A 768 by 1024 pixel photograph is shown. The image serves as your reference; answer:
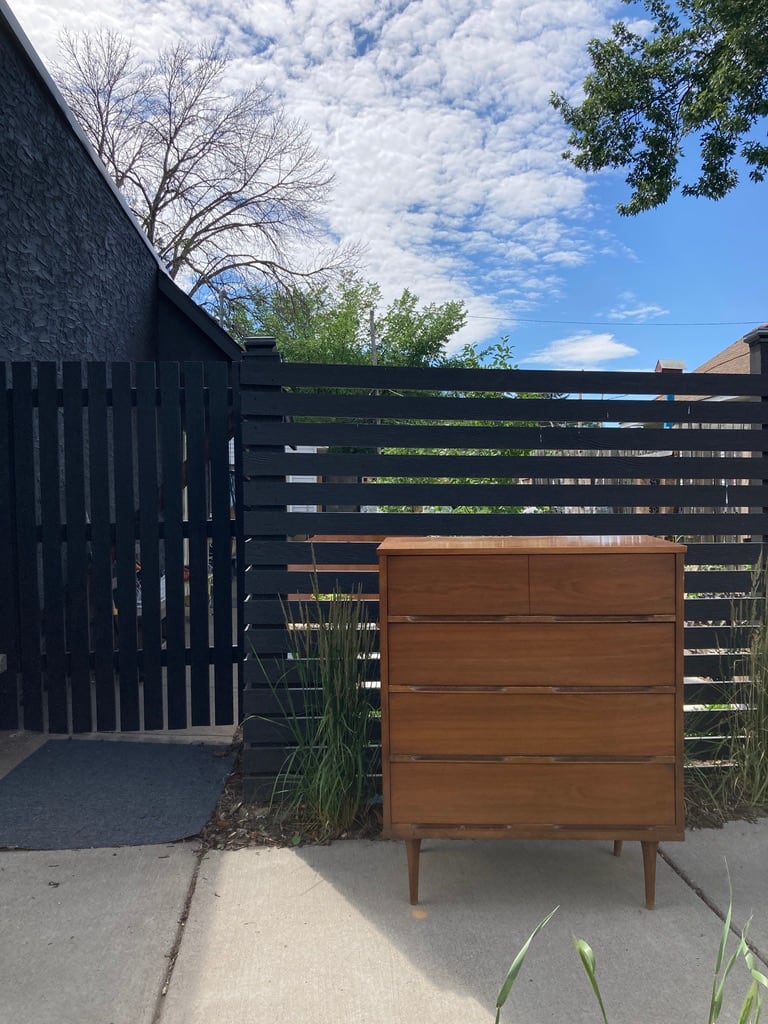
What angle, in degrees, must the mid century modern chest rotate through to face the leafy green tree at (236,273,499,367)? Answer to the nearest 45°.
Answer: approximately 180°

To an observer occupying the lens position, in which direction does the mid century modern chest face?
facing the viewer

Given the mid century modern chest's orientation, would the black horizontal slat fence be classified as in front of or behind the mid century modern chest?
behind

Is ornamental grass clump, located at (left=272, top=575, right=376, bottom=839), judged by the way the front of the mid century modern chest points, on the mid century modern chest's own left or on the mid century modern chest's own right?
on the mid century modern chest's own right

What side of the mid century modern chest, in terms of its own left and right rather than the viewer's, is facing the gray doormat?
right

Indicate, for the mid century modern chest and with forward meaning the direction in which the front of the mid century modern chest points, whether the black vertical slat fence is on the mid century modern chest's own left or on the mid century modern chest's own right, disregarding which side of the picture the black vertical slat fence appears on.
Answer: on the mid century modern chest's own right
